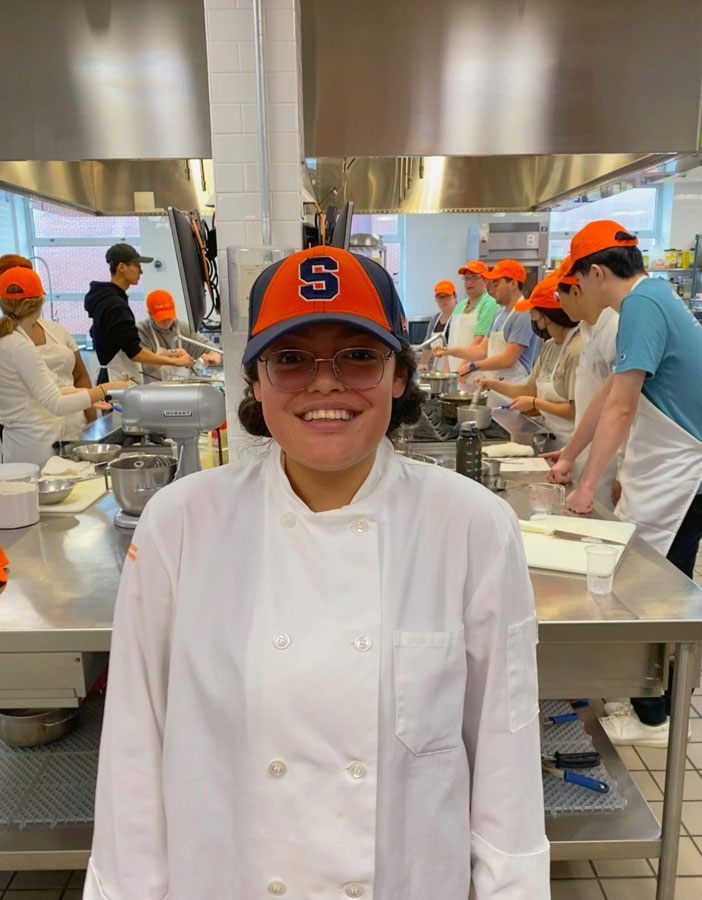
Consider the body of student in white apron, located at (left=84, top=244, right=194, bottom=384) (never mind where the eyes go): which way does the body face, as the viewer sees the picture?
to the viewer's right

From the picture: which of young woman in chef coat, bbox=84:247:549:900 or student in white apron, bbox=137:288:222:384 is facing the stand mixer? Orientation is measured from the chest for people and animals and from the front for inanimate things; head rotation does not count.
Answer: the student in white apron

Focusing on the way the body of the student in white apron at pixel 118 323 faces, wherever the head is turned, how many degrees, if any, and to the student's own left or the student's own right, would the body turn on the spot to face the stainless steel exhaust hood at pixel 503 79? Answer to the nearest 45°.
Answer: approximately 45° to the student's own right

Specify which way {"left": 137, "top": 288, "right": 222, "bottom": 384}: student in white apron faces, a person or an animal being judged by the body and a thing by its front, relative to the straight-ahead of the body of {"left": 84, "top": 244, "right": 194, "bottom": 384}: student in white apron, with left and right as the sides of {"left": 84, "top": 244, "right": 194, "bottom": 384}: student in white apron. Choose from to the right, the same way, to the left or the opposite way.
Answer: to the right

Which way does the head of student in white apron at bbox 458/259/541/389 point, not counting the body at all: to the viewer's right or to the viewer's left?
to the viewer's left

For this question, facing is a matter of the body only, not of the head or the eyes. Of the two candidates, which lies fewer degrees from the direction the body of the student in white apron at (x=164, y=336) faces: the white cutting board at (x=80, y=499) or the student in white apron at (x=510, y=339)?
the white cutting board

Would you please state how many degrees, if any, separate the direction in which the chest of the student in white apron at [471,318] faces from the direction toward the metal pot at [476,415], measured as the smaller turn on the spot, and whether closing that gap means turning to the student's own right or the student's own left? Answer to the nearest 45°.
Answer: approximately 45° to the student's own left

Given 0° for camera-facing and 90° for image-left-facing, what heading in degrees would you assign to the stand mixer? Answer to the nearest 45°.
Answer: approximately 90°

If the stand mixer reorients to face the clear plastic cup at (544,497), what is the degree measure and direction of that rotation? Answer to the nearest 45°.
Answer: approximately 180°

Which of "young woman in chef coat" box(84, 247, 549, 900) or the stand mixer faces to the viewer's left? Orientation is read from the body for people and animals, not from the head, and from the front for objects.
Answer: the stand mixer

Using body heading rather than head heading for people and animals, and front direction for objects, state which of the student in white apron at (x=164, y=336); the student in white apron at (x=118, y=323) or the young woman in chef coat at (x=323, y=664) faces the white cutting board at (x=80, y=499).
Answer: the student in white apron at (x=164, y=336)

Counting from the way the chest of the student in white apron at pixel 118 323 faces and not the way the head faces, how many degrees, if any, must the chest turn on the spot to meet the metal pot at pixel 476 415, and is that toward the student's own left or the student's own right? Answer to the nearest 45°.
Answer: approximately 45° to the student's own right

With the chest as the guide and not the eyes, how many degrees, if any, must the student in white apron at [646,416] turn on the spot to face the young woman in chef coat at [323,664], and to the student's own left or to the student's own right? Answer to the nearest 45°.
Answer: approximately 90° to the student's own left

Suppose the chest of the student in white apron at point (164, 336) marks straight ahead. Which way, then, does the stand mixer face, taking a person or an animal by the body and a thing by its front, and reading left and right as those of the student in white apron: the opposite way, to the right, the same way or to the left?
to the right

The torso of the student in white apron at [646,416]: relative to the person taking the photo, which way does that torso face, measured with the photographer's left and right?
facing to the left of the viewer
